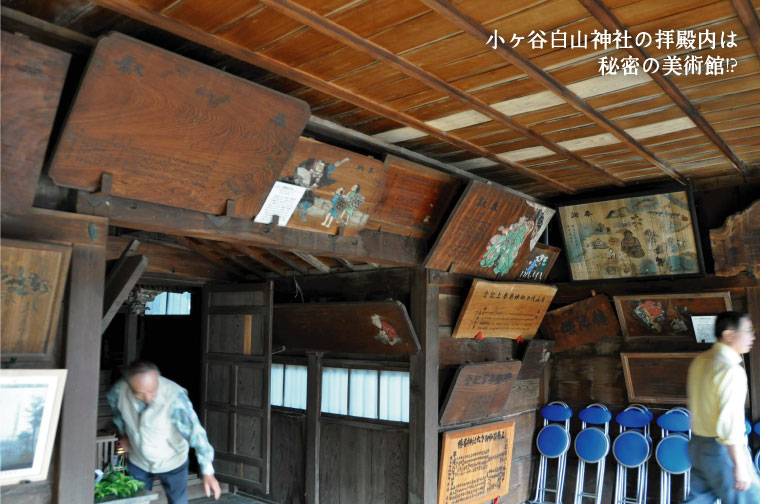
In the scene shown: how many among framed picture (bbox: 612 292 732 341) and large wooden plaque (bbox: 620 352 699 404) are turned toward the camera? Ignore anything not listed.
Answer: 2

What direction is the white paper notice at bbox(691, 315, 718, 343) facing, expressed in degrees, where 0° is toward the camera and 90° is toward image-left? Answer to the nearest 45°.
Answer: approximately 0°

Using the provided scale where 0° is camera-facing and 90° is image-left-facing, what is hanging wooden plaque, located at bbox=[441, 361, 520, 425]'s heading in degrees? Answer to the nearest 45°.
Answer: approximately 315°

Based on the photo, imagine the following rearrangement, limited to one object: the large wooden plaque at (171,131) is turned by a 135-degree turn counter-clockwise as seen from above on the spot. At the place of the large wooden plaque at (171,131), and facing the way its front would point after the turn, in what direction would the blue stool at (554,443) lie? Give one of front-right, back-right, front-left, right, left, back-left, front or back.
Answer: front-right

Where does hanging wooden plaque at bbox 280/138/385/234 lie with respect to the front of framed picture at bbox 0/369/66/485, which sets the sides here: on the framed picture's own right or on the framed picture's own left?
on the framed picture's own left

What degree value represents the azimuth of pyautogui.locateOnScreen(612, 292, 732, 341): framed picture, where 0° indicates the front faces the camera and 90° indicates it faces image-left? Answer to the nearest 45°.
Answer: approximately 0°

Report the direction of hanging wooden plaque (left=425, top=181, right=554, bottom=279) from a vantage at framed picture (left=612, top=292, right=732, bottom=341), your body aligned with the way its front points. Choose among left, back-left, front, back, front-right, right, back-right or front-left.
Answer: front-right

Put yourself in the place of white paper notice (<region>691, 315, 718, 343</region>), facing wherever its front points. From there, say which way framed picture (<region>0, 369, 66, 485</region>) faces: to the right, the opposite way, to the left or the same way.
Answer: to the left
